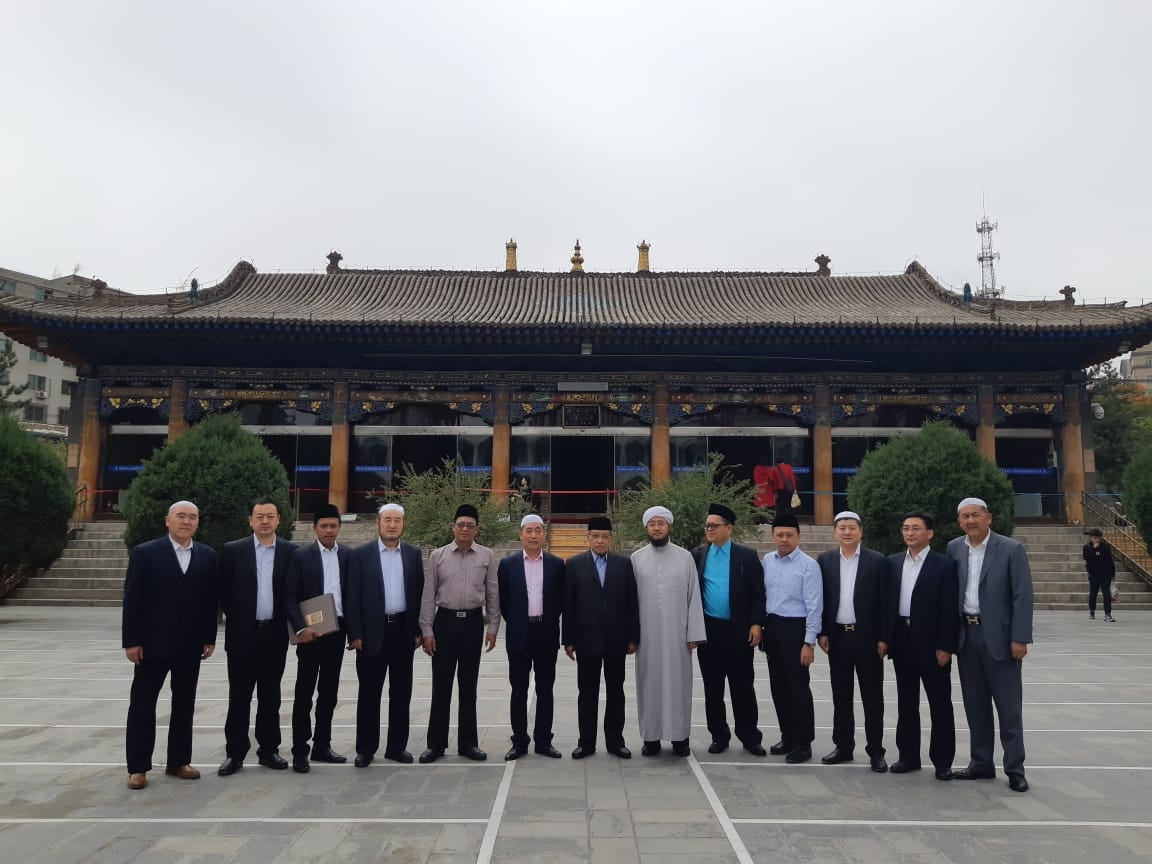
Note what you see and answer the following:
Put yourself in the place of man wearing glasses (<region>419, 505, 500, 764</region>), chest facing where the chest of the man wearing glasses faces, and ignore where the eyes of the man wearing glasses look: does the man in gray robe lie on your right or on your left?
on your left

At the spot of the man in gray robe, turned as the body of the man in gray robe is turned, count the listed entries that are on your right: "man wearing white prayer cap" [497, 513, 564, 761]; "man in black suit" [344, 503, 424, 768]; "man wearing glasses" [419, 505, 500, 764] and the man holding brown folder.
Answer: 4

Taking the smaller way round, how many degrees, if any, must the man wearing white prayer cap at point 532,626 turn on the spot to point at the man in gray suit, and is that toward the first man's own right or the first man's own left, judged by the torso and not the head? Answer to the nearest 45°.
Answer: approximately 90° to the first man's own left

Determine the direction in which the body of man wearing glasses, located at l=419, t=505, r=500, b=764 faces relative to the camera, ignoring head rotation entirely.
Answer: toward the camera

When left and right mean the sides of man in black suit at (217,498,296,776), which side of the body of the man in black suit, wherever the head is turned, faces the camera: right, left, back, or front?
front

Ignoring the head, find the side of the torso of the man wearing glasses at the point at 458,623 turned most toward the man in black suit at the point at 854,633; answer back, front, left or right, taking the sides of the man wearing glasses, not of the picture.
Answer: left

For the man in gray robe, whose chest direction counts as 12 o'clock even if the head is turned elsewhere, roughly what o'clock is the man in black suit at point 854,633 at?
The man in black suit is roughly at 9 o'clock from the man in gray robe.

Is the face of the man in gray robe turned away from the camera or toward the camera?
toward the camera

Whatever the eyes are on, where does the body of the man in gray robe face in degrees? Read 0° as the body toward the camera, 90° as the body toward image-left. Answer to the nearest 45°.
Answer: approximately 0°

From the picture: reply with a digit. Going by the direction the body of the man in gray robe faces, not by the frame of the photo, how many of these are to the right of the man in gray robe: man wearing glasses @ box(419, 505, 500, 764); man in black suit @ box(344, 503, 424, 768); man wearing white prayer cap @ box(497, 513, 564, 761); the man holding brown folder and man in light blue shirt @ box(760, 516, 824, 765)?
4

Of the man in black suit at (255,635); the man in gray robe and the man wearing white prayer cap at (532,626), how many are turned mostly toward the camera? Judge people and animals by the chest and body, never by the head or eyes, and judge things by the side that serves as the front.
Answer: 3

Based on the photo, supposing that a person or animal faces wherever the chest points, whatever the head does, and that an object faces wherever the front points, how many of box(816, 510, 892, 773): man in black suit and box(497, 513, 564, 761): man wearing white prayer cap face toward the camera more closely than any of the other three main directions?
2

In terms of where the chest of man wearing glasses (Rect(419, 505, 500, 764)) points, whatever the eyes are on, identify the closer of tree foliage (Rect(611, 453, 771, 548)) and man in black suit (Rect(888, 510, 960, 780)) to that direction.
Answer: the man in black suit

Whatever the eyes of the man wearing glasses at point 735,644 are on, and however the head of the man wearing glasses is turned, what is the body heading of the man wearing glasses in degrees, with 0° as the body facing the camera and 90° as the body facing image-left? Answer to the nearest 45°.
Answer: approximately 45°

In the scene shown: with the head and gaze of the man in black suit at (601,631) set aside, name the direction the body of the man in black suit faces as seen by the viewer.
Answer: toward the camera

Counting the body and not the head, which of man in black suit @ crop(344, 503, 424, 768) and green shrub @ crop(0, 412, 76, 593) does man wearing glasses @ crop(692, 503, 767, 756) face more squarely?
the man in black suit

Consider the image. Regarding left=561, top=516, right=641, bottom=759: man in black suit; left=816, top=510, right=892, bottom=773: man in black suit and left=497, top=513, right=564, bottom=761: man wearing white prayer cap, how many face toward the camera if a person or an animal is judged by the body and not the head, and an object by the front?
3
